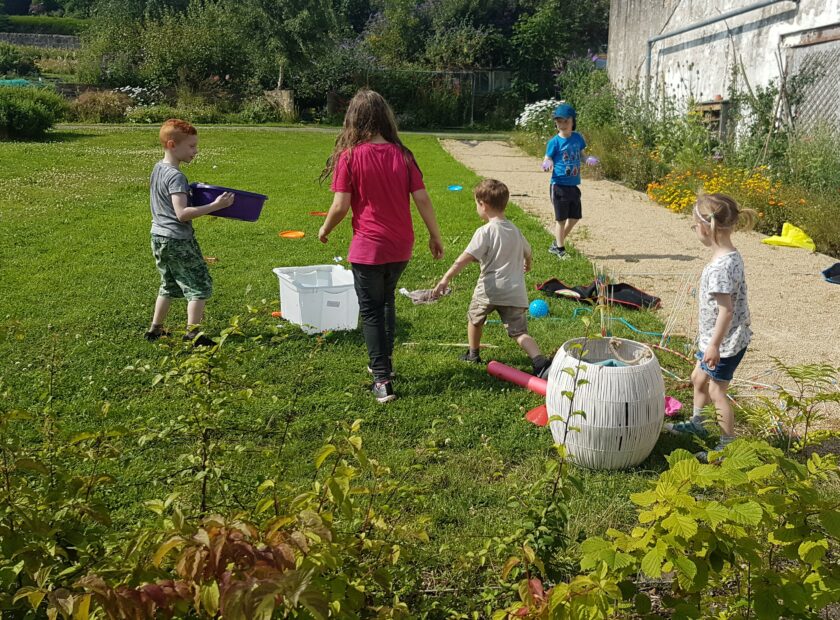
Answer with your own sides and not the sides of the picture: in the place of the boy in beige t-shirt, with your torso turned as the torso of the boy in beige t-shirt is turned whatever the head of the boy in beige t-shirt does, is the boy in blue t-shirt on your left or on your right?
on your right

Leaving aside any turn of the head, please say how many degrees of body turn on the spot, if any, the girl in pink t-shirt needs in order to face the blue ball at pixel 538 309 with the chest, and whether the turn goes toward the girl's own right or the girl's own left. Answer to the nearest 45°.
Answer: approximately 45° to the girl's own right

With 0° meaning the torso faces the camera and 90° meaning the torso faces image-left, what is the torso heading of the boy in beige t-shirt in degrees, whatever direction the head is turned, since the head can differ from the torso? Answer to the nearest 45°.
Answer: approximately 135°

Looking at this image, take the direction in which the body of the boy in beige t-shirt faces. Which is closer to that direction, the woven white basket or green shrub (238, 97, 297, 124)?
the green shrub

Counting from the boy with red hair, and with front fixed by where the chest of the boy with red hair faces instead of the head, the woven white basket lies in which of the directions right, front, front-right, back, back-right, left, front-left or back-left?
front-right

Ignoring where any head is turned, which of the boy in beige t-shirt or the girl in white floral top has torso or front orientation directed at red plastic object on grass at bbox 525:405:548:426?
the girl in white floral top

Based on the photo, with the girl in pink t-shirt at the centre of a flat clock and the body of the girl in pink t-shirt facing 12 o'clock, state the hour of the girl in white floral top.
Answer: The girl in white floral top is roughly at 4 o'clock from the girl in pink t-shirt.

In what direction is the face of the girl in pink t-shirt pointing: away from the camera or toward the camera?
away from the camera

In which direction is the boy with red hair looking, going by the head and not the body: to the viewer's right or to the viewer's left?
to the viewer's right

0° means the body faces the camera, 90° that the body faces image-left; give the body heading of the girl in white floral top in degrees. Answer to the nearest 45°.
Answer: approximately 90°

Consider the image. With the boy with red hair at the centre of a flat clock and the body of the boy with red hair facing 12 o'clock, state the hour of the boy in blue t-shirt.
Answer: The boy in blue t-shirt is roughly at 11 o'clock from the boy with red hair.

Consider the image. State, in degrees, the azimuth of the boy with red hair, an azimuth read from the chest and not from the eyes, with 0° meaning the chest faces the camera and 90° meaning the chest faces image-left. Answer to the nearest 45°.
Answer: approximately 270°

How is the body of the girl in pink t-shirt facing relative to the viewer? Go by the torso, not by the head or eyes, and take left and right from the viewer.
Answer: facing away from the viewer
